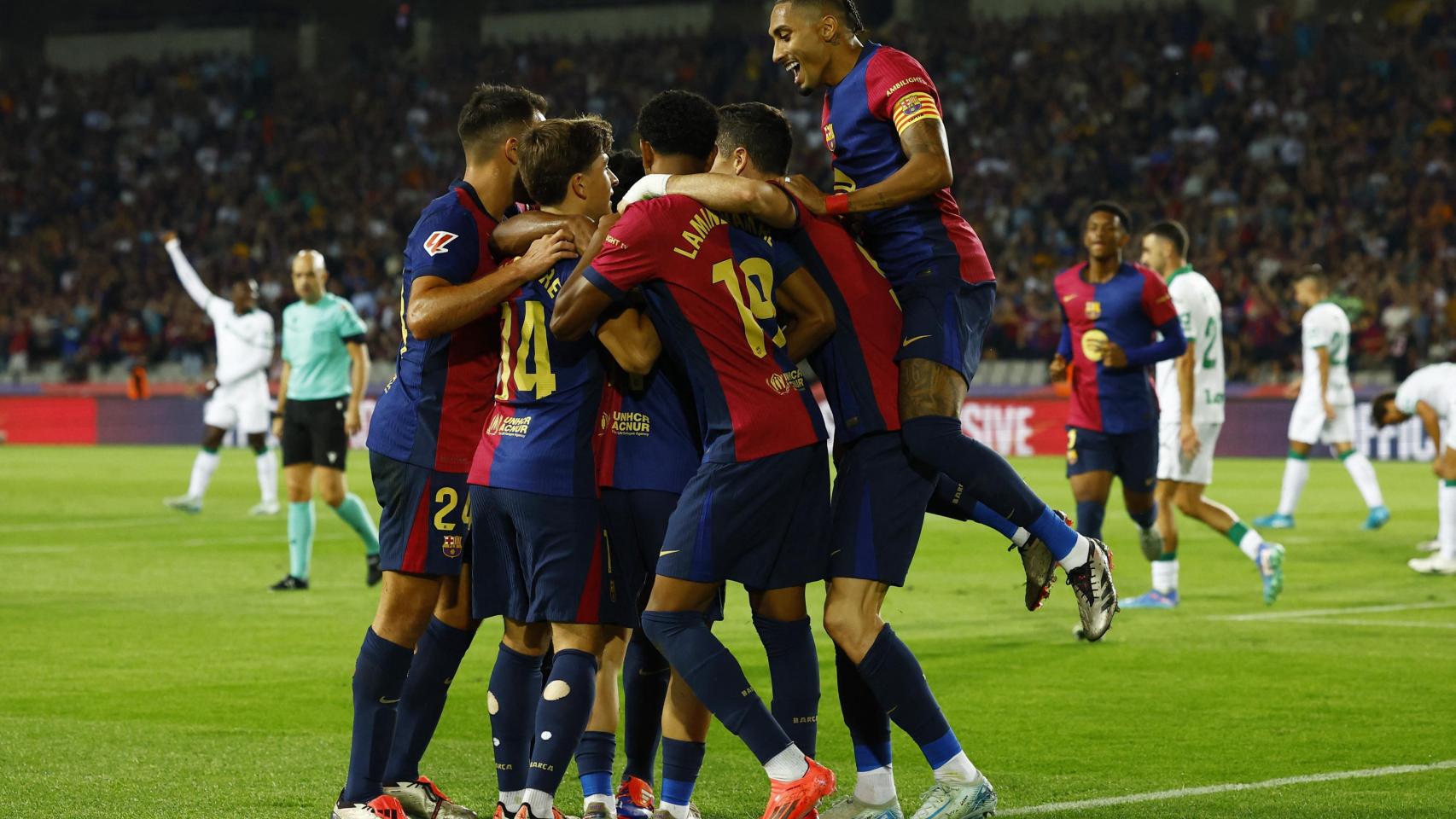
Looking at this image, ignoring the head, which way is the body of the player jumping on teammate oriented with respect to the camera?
to the viewer's left

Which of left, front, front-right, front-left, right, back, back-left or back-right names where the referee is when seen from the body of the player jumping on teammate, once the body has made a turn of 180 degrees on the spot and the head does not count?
back-left

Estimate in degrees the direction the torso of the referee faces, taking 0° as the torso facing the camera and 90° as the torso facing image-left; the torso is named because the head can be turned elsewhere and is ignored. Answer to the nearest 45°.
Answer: approximately 45°
